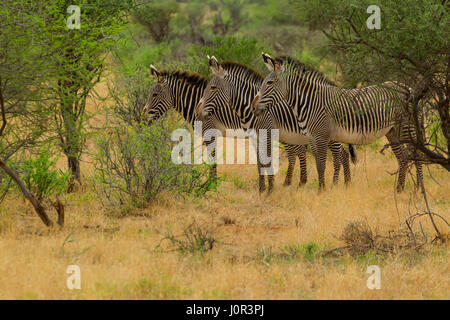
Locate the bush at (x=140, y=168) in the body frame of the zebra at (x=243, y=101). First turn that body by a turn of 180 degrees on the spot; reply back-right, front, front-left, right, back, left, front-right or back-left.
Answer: back-right

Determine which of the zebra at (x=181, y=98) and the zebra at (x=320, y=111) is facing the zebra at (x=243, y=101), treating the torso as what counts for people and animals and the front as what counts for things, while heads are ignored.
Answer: the zebra at (x=320, y=111)

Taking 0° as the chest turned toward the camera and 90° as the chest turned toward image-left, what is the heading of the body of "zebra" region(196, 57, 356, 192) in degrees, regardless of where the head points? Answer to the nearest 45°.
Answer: approximately 90°

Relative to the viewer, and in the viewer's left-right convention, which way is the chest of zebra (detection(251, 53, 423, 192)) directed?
facing to the left of the viewer

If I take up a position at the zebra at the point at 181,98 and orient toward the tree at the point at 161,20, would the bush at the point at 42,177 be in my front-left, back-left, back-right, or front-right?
back-left

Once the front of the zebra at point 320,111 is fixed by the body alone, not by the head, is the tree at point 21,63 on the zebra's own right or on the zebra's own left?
on the zebra's own left

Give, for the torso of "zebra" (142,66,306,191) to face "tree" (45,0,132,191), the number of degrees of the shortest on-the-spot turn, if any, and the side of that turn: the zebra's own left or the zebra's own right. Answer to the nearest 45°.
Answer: approximately 45° to the zebra's own left

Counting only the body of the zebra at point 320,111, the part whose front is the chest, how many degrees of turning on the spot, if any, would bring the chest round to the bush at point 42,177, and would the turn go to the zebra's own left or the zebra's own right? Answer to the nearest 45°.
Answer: approximately 45° to the zebra's own left

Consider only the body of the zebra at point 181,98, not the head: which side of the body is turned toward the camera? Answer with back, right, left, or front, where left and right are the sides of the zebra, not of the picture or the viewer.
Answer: left

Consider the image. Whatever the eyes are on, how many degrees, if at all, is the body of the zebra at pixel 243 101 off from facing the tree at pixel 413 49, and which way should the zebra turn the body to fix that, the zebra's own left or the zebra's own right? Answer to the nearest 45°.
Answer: approximately 135° to the zebra's own left

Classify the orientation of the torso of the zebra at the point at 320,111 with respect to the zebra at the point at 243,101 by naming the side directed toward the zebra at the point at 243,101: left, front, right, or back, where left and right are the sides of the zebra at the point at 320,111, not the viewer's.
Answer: front

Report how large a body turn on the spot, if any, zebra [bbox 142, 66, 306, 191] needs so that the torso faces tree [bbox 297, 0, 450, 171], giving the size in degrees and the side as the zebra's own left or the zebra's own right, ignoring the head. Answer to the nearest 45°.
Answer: approximately 135° to the zebra's own left
